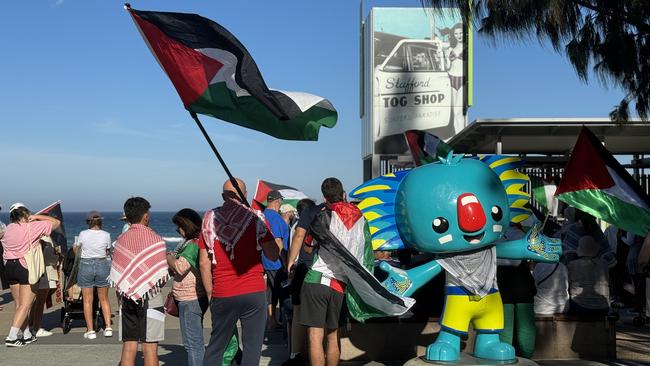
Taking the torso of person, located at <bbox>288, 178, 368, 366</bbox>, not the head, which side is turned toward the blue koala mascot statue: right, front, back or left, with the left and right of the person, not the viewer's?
right

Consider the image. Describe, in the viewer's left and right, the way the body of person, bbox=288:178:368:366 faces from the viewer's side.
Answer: facing away from the viewer

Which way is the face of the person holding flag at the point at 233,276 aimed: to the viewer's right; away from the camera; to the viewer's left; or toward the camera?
away from the camera

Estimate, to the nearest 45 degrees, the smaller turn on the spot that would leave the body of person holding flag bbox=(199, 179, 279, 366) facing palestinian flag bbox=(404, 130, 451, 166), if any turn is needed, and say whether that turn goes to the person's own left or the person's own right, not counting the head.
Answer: approximately 45° to the person's own right

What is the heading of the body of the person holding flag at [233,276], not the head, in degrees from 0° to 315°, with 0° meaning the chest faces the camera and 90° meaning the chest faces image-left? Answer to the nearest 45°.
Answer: approximately 180°

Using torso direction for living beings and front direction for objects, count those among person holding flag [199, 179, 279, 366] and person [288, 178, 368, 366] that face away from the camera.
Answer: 2

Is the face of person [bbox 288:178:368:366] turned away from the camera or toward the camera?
away from the camera
